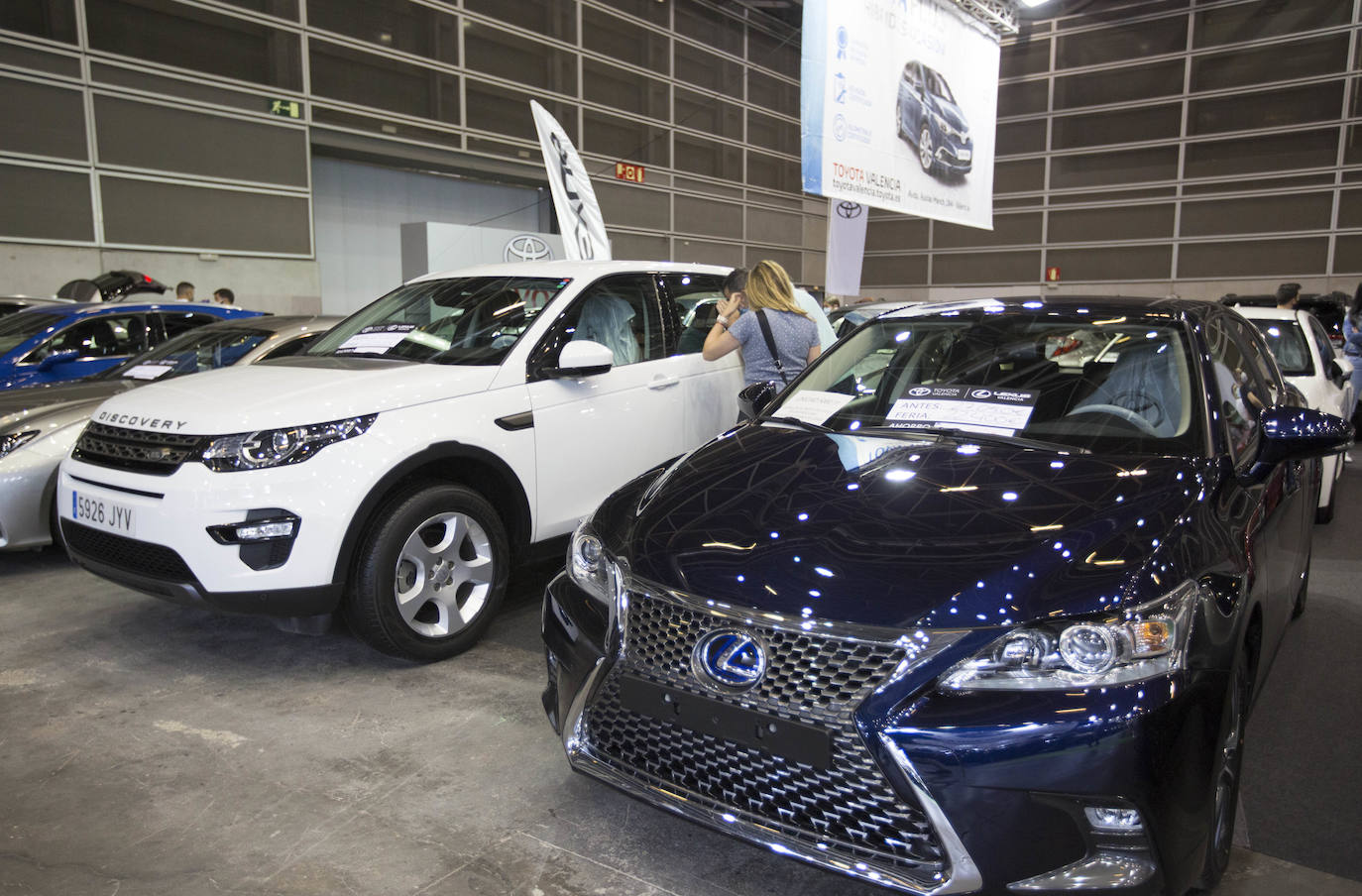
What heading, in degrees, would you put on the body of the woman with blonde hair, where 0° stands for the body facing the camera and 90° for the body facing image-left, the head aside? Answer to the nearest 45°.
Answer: approximately 135°

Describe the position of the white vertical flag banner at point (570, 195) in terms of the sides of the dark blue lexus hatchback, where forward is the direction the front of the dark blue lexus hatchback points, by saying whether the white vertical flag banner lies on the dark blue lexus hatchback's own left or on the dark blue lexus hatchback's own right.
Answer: on the dark blue lexus hatchback's own right

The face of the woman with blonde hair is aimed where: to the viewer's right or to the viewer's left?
to the viewer's left

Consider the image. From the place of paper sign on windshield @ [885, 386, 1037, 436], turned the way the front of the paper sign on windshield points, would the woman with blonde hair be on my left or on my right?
on my right

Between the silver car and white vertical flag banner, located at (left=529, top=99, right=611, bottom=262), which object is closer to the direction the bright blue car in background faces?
the silver car

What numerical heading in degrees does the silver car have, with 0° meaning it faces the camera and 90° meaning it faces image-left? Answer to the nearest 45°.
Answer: approximately 45°

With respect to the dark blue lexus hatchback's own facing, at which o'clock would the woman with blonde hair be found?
The woman with blonde hair is roughly at 4 o'clock from the dark blue lexus hatchback.

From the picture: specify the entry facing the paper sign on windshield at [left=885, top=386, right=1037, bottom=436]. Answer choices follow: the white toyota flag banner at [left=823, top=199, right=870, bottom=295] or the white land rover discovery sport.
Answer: the white toyota flag banner

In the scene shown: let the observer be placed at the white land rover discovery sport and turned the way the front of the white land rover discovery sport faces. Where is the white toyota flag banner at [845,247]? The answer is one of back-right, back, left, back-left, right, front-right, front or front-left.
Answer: back

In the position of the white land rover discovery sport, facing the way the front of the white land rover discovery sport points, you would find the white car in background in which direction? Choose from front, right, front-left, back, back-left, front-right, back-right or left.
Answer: back-left

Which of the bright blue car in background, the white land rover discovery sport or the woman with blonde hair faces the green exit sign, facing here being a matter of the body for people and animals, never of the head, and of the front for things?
the woman with blonde hair

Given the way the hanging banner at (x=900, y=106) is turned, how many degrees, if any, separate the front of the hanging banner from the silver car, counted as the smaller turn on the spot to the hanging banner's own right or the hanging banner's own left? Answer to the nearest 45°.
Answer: approximately 90° to the hanging banner's own right
